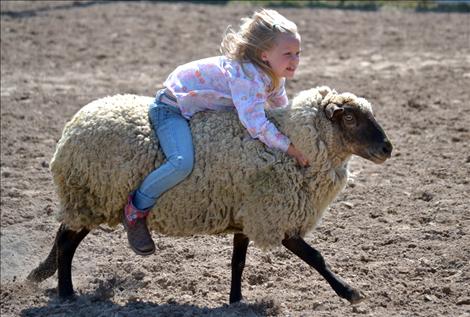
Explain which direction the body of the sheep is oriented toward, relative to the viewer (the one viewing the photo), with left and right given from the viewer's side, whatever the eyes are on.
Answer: facing to the right of the viewer
